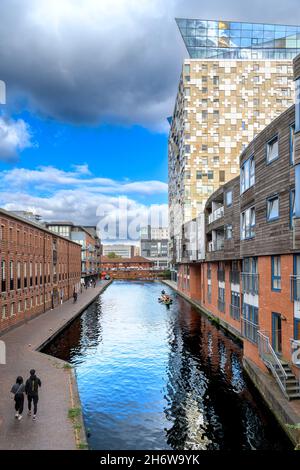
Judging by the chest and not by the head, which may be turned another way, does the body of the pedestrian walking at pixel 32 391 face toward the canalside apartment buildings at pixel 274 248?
no

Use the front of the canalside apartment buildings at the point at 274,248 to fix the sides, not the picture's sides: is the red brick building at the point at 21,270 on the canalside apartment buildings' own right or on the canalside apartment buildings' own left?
on the canalside apartment buildings' own right

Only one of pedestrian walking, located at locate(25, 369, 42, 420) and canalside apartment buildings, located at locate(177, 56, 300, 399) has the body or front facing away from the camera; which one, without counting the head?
the pedestrian walking

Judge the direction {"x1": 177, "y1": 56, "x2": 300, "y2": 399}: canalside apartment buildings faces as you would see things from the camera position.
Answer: facing the viewer and to the left of the viewer

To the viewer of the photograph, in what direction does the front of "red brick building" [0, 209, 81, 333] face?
facing the viewer and to the right of the viewer

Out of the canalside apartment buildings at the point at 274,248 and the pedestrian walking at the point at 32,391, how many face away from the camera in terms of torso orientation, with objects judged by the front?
1

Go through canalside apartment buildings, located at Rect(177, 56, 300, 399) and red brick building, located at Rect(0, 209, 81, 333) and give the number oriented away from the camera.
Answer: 0

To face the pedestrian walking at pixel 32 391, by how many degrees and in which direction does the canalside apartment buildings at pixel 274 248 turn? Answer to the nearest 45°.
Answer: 0° — it already faces them

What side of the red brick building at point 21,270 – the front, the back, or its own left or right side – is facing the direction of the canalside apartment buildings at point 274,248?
front

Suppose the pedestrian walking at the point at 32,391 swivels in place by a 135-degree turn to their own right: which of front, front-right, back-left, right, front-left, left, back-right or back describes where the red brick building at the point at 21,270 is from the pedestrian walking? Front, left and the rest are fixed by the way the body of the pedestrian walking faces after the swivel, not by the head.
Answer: back-left

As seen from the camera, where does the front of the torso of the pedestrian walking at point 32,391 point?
away from the camera
